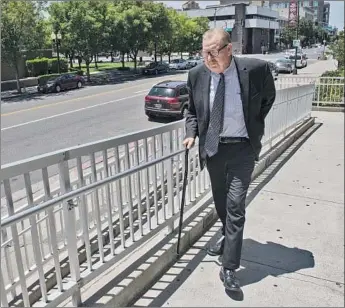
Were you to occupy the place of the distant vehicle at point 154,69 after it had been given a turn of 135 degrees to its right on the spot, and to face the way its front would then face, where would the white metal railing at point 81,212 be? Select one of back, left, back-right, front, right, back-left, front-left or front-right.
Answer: back

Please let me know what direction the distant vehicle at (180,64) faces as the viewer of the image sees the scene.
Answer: facing the viewer and to the left of the viewer

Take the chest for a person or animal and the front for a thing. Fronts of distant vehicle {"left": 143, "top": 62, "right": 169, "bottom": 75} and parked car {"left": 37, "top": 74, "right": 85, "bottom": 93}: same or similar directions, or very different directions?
same or similar directions

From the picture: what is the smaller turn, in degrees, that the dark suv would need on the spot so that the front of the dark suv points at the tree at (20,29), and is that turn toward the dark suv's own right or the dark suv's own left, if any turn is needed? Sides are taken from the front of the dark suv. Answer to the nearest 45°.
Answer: approximately 90° to the dark suv's own left

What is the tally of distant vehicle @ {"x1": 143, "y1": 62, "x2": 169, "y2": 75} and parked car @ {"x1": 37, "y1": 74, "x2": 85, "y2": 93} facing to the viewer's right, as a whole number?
0

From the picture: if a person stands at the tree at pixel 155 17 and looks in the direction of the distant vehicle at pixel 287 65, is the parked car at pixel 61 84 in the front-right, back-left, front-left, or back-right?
front-right

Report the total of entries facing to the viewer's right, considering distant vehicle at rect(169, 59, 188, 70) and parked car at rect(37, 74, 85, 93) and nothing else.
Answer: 0

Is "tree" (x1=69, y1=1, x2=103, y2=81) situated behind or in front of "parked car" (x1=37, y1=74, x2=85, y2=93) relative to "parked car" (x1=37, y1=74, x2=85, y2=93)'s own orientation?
behind

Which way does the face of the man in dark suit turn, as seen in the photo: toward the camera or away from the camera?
toward the camera

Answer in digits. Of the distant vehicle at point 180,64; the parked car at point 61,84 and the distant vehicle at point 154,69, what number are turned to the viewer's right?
0

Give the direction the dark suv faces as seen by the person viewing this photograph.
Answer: facing away from the viewer and to the right of the viewer
